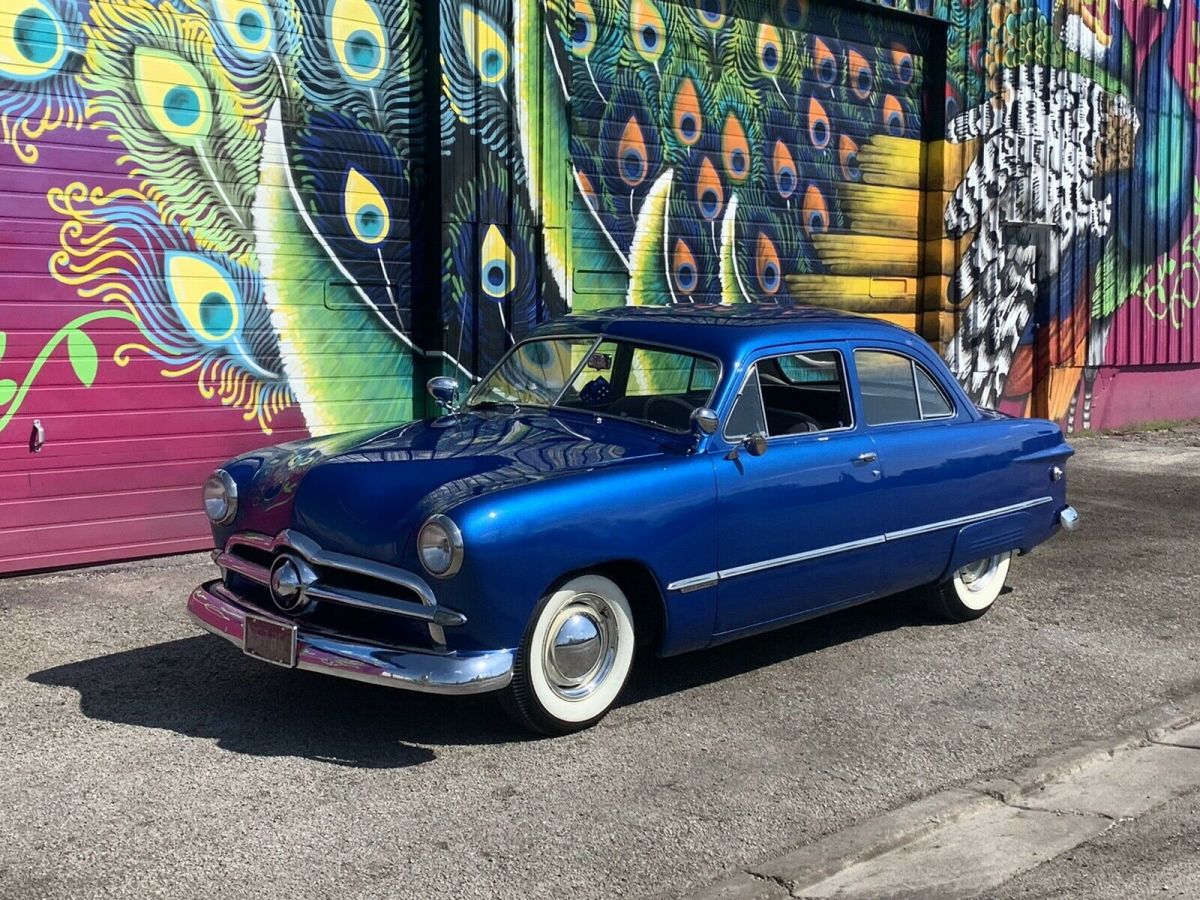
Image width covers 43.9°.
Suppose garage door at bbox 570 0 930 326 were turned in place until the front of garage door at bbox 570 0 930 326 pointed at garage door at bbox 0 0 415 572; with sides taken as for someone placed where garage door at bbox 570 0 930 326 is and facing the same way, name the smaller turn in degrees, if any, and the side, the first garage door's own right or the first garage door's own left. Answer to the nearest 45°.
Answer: approximately 45° to the first garage door's own right

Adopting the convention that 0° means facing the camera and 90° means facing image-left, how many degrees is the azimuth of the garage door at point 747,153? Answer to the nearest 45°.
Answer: approximately 0°

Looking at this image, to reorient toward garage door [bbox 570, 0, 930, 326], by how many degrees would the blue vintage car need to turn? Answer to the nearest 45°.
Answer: approximately 135° to its right
